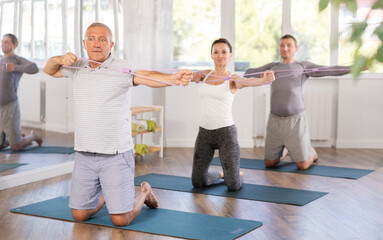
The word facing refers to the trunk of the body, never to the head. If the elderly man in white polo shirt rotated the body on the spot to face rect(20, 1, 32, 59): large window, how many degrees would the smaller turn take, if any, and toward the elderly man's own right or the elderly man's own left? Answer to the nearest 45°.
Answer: approximately 90° to the elderly man's own right

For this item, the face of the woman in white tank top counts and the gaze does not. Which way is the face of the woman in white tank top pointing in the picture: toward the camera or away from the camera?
toward the camera

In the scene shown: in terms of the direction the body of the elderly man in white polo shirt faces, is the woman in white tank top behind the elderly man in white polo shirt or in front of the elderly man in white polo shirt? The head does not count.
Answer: behind

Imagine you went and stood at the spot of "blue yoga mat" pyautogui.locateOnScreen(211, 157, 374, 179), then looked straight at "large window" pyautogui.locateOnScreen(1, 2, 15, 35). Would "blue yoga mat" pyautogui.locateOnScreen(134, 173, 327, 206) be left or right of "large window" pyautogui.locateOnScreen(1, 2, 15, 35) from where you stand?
left

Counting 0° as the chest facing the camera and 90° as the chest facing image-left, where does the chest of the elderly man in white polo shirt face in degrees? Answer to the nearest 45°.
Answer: approximately 45°

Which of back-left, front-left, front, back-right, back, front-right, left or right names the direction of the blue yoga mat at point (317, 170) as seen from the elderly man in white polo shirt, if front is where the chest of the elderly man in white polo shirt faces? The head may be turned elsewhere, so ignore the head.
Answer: back

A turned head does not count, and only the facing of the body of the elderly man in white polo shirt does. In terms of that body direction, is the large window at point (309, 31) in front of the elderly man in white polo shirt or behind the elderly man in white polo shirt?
behind
